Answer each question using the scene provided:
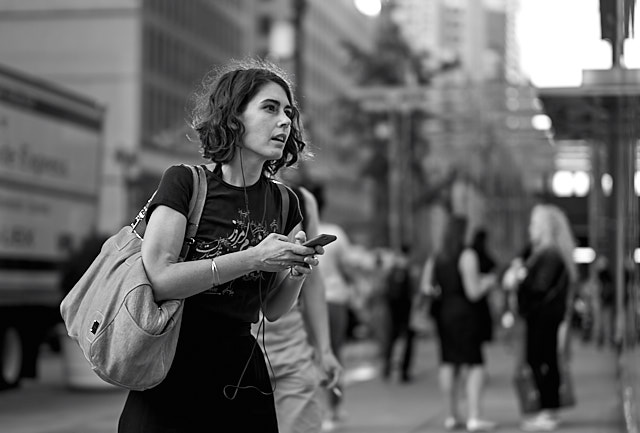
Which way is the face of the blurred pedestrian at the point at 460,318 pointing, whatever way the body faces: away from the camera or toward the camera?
away from the camera

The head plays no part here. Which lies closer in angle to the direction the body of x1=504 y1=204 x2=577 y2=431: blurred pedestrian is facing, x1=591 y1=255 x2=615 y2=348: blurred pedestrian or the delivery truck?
the delivery truck

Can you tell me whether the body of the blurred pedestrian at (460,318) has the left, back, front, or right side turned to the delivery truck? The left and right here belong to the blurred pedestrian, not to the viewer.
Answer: left

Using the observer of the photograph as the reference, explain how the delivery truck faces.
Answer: facing the viewer and to the left of the viewer

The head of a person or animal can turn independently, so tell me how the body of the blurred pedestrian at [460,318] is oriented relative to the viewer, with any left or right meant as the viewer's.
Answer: facing away from the viewer and to the right of the viewer

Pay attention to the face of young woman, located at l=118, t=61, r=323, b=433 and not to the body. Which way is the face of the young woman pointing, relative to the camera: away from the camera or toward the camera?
toward the camera
